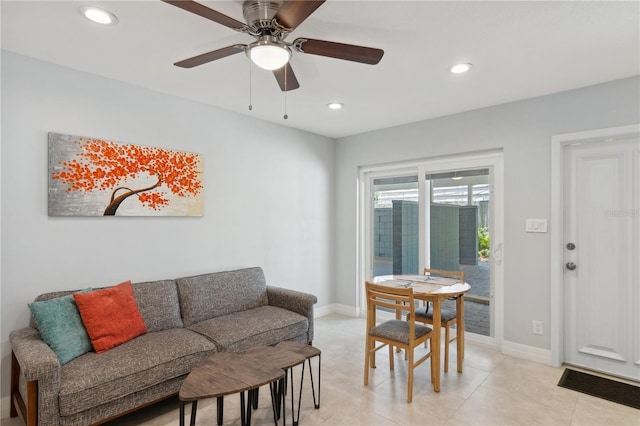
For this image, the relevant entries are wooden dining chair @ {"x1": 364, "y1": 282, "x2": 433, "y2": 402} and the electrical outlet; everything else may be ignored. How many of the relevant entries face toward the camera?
1

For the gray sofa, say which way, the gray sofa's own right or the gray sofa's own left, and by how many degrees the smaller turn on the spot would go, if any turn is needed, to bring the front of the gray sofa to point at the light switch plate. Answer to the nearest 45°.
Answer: approximately 45° to the gray sofa's own left

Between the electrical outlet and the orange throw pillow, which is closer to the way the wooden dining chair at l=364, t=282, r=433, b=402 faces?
the electrical outlet

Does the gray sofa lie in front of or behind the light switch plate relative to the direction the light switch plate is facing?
in front

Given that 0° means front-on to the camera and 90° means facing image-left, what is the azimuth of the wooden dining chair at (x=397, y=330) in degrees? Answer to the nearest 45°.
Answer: approximately 225°

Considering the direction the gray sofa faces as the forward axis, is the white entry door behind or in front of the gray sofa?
in front

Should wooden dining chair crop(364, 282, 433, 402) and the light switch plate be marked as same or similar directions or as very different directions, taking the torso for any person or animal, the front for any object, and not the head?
very different directions

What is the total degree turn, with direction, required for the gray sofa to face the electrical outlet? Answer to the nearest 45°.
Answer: approximately 45° to its left
